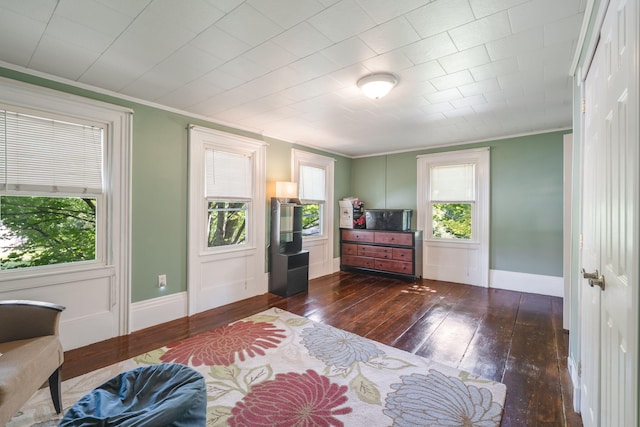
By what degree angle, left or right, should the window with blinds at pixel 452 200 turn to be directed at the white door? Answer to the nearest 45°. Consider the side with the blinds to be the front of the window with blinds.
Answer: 0° — it already faces it

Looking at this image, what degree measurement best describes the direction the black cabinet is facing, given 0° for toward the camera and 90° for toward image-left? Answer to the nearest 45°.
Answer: approximately 315°

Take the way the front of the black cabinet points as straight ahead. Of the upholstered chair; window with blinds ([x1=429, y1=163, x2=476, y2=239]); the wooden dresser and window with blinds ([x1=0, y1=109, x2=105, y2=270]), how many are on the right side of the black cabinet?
2

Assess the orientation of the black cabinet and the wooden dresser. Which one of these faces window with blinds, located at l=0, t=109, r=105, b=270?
the wooden dresser

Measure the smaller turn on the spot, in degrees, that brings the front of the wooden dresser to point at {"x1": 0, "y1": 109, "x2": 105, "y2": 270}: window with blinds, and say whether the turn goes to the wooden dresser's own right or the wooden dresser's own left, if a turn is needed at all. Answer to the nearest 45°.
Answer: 0° — it already faces it

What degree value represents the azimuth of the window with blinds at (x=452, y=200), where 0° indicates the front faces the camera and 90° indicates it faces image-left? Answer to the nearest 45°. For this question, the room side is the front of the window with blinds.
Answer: approximately 0°

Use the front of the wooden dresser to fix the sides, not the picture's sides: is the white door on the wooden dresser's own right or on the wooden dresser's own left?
on the wooden dresser's own left

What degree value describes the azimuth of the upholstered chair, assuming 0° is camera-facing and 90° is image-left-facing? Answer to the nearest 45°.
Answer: approximately 315°

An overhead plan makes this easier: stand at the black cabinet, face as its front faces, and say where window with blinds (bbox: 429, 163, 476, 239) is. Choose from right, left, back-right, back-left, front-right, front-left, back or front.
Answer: front-left

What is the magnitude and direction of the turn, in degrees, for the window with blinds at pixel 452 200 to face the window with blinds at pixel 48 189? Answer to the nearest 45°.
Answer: approximately 45° to its right

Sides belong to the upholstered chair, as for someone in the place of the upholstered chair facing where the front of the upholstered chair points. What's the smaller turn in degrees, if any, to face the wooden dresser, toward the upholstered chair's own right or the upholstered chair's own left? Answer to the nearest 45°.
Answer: approximately 45° to the upholstered chair's own left
